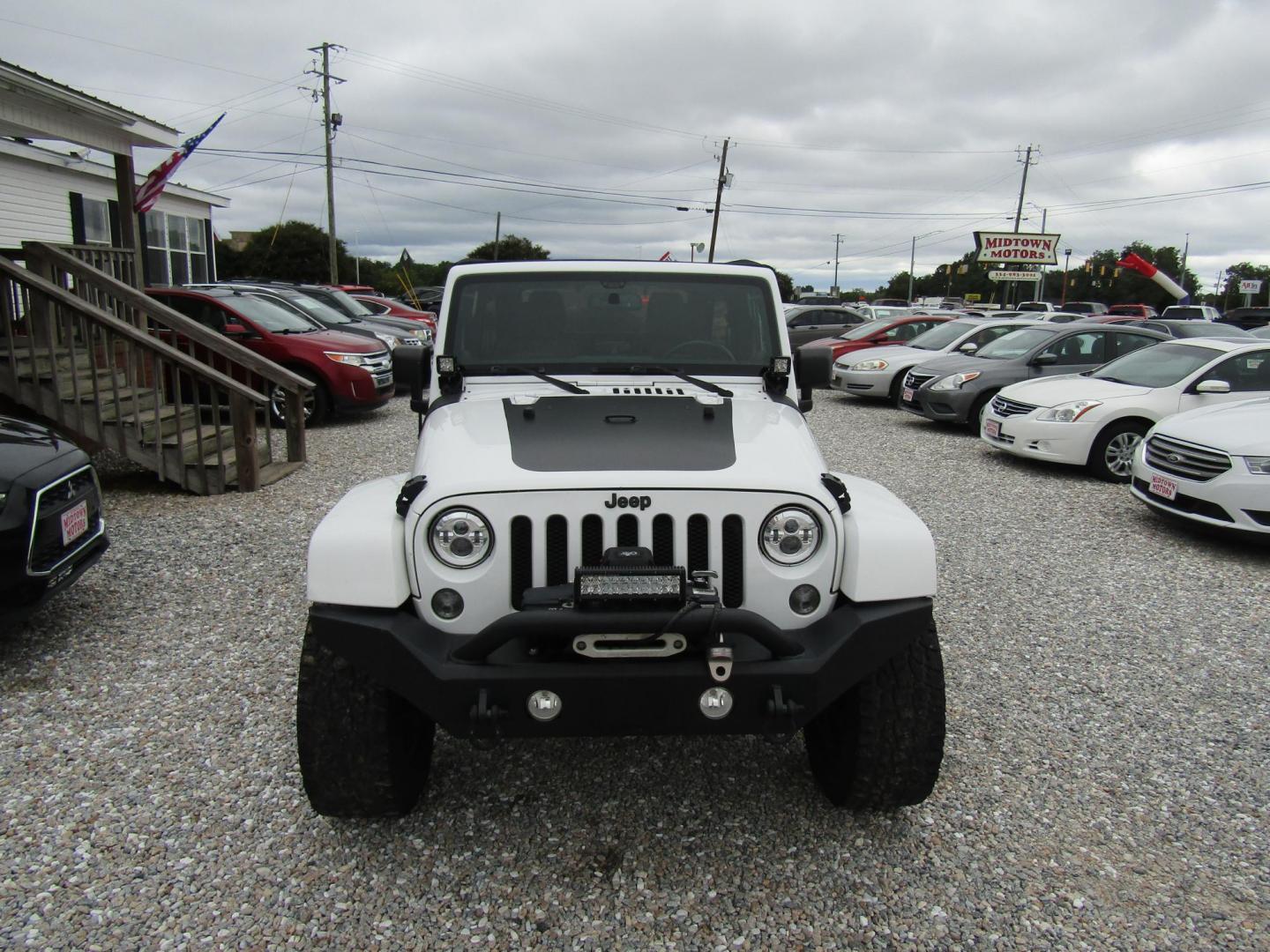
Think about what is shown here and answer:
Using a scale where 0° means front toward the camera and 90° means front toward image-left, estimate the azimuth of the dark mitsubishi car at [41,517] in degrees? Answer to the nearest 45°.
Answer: approximately 315°

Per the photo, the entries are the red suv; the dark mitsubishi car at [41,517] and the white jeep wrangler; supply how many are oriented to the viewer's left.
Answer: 0

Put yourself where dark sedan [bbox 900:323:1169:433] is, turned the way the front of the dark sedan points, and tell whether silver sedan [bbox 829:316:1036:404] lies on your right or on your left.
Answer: on your right

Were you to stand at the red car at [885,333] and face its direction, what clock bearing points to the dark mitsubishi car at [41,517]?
The dark mitsubishi car is roughly at 11 o'clock from the red car.

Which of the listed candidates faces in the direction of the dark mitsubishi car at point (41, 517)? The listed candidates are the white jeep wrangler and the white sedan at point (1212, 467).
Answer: the white sedan

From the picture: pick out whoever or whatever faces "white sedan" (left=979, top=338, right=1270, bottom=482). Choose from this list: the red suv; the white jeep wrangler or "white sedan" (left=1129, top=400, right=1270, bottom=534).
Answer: the red suv

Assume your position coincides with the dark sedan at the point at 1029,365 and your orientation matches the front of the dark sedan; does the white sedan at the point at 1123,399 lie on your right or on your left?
on your left

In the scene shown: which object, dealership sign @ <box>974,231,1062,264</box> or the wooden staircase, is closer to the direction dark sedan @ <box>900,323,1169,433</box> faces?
the wooden staircase

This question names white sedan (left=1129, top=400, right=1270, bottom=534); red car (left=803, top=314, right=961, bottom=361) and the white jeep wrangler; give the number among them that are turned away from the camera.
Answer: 0

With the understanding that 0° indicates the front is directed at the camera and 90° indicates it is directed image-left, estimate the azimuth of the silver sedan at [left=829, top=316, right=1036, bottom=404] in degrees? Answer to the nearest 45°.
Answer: approximately 45°

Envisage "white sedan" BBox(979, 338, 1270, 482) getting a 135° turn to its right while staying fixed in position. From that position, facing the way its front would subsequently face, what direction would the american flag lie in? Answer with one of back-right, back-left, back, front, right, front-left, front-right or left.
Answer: left

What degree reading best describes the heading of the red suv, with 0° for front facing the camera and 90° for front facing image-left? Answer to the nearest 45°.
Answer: approximately 315°

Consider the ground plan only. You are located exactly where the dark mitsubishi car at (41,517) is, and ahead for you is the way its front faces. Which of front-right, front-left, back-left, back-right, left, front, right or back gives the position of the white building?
back-left

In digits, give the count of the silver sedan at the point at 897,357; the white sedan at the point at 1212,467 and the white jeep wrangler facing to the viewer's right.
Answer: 0

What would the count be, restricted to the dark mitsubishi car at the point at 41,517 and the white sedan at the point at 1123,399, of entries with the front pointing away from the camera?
0

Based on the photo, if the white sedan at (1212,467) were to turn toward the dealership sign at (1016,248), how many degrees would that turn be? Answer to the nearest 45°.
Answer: approximately 135° to its right

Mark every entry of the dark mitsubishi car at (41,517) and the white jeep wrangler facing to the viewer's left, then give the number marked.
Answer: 0

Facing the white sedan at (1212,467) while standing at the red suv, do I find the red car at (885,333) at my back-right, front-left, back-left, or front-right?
front-left

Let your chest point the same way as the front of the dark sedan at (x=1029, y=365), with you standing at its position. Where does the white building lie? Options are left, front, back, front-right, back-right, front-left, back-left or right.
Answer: front-right
